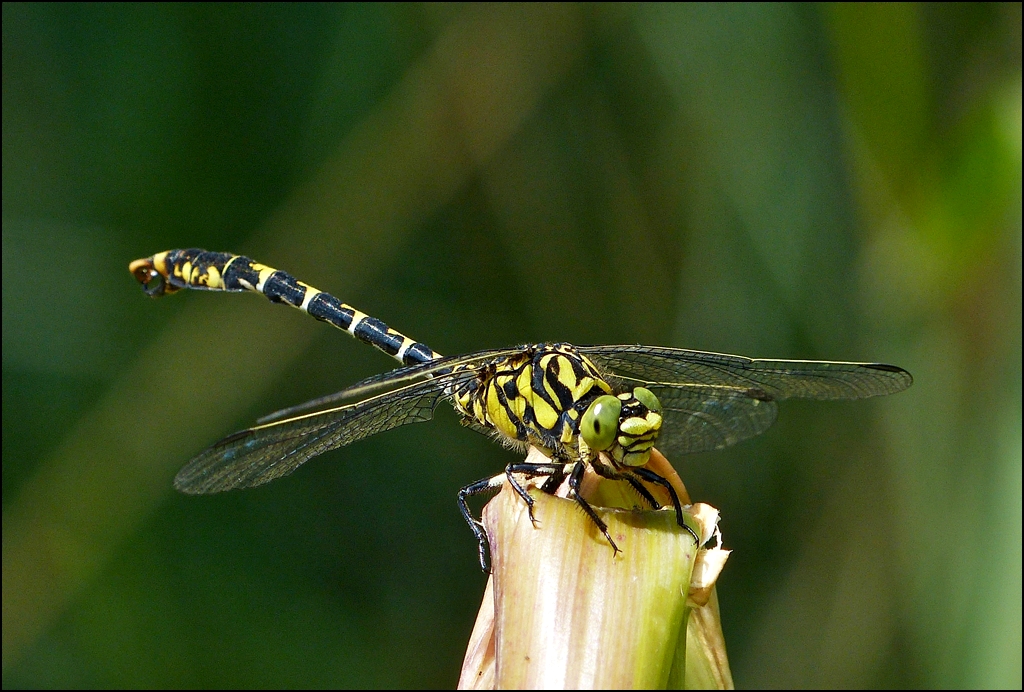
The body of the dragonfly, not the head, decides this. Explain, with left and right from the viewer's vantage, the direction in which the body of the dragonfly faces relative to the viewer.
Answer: facing the viewer and to the right of the viewer
